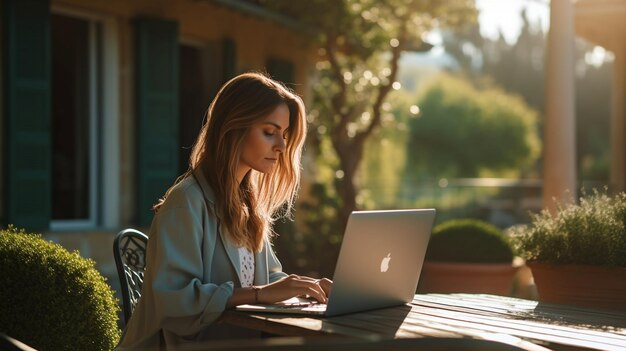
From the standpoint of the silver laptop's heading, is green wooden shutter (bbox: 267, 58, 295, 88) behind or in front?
in front

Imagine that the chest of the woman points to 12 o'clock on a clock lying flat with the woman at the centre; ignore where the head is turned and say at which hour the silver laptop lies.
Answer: The silver laptop is roughly at 11 o'clock from the woman.

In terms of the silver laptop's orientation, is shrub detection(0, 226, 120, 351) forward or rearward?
forward

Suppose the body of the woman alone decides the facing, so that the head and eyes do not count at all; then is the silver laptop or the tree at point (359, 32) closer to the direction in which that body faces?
the silver laptop

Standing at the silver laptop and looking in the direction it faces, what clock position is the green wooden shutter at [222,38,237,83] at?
The green wooden shutter is roughly at 1 o'clock from the silver laptop.

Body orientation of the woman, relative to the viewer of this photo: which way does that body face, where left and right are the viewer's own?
facing the viewer and to the right of the viewer

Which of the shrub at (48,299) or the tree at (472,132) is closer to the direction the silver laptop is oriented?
the shrub

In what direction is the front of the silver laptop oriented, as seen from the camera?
facing away from the viewer and to the left of the viewer

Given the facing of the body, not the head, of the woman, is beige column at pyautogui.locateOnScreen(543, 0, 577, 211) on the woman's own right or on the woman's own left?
on the woman's own left

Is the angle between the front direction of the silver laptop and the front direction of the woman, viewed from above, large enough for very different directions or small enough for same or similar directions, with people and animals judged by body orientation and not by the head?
very different directions
